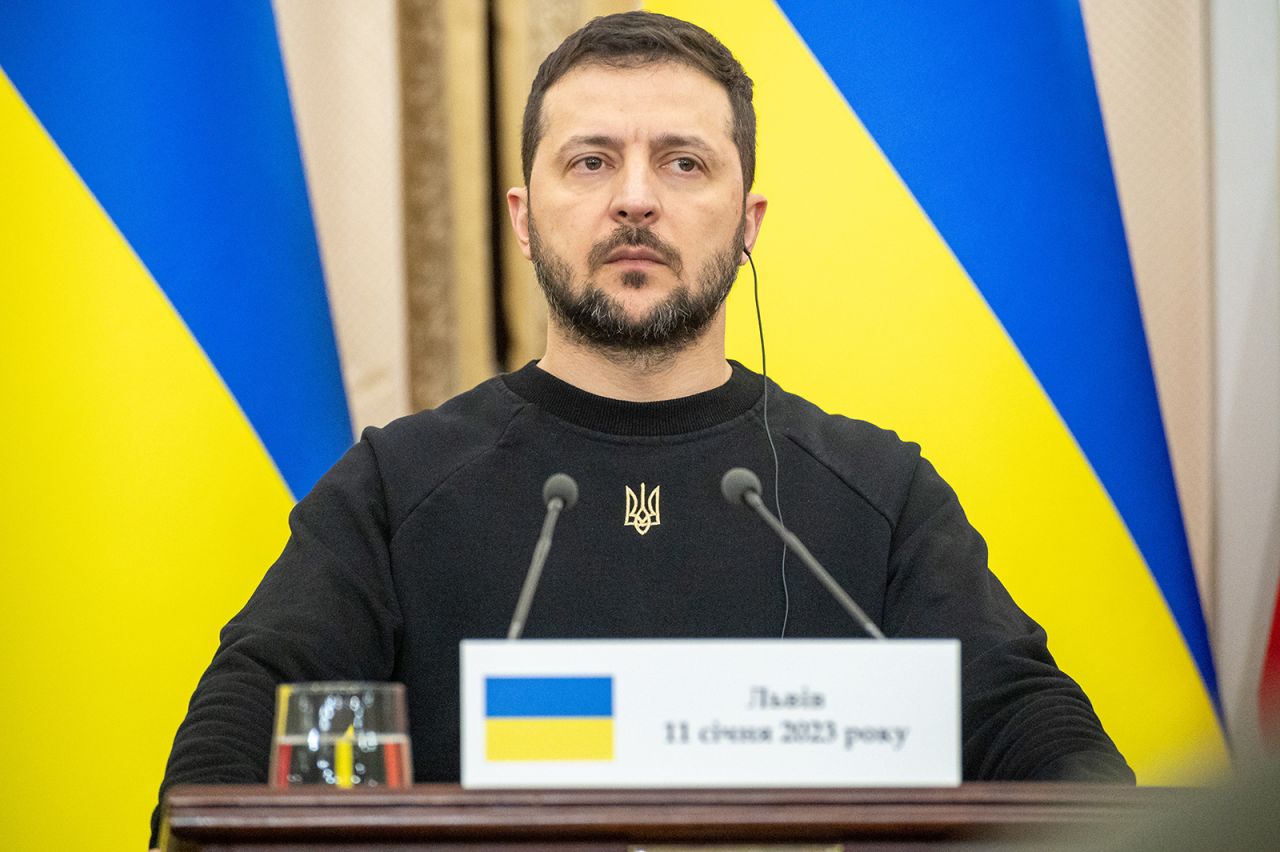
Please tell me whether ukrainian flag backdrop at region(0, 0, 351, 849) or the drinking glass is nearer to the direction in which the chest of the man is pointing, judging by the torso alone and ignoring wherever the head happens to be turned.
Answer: the drinking glass

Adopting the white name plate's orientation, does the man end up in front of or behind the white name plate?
behind

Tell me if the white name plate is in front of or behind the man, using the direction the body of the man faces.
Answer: in front

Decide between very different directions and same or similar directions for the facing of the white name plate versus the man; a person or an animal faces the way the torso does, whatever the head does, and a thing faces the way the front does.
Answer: same or similar directions

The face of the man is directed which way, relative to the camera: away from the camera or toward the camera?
toward the camera

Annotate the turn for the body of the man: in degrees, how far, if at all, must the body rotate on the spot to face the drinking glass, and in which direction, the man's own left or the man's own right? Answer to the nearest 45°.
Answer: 0° — they already face it

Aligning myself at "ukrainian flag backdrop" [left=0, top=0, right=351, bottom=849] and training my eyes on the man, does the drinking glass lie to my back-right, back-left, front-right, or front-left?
front-right

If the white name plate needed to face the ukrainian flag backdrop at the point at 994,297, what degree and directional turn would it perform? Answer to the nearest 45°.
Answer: approximately 180°

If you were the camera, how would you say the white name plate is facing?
facing the viewer

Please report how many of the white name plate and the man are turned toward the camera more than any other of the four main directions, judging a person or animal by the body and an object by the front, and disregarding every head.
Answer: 2

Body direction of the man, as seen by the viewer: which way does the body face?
toward the camera

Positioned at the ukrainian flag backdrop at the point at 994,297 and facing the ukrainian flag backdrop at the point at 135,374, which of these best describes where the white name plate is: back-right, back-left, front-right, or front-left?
front-left

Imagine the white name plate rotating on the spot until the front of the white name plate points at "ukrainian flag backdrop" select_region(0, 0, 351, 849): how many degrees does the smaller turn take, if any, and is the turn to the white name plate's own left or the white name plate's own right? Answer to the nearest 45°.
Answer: approximately 135° to the white name plate's own right

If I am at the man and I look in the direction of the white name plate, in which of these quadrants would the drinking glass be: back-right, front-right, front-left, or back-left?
front-right
